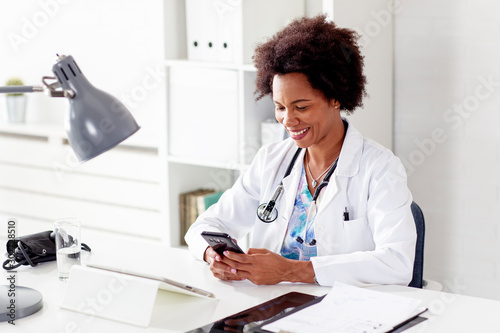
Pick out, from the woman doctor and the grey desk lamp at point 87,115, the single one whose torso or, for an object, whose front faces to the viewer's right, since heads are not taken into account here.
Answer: the grey desk lamp

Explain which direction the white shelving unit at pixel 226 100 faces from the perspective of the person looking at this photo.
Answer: facing the viewer

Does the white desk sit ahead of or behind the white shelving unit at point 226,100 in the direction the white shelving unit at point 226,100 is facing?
ahead

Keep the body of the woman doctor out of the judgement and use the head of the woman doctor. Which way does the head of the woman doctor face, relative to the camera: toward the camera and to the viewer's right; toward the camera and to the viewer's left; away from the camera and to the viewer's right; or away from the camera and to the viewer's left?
toward the camera and to the viewer's left

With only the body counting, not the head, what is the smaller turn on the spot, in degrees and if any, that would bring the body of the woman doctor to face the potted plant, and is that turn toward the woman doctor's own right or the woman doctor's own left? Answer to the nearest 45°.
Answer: approximately 90° to the woman doctor's own right

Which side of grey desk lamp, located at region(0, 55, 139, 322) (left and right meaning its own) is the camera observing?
right

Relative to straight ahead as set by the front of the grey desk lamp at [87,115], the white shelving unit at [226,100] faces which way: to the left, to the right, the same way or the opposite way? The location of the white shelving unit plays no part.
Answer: to the right

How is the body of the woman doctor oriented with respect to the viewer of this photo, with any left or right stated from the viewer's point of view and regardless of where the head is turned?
facing the viewer and to the left of the viewer

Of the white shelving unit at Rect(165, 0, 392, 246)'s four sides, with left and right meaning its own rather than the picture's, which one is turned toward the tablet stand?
front

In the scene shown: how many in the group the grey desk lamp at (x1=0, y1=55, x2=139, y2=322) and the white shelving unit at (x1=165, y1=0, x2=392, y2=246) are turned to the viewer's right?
1

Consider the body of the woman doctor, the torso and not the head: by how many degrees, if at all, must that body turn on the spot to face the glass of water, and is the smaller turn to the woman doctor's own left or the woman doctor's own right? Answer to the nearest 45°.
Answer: approximately 45° to the woman doctor's own right

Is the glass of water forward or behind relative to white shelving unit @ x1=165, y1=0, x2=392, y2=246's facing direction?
forward

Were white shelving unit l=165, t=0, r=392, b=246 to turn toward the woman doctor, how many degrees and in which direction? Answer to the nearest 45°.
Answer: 0° — it already faces them

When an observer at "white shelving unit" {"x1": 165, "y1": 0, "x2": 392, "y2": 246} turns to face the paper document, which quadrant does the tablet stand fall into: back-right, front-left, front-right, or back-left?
front-right
